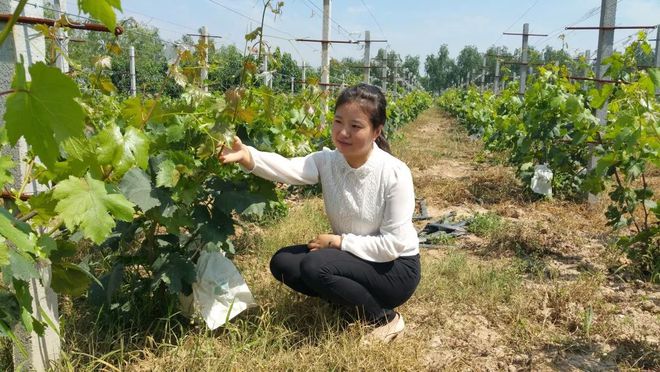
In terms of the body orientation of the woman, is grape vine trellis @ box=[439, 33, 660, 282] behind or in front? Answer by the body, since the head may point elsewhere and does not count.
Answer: behind

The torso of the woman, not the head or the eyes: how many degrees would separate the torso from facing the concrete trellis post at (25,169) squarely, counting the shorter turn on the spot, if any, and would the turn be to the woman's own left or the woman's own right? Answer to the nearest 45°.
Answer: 0° — they already face it

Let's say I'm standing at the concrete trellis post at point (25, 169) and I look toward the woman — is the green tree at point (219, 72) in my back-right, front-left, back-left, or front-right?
front-left

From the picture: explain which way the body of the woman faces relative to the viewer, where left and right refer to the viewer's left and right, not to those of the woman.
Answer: facing the viewer and to the left of the viewer

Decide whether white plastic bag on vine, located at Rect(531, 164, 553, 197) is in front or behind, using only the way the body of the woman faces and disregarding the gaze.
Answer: behind

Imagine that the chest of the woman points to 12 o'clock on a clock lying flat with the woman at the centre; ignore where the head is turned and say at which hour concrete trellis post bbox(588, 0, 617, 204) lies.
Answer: The concrete trellis post is roughly at 6 o'clock from the woman.

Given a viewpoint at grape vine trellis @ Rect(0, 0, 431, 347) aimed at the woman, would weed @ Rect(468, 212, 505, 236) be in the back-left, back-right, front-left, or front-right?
front-left

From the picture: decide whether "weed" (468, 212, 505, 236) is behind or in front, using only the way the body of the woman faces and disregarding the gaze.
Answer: behind

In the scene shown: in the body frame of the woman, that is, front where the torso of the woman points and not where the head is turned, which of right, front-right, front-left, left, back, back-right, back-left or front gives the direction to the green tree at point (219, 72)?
right

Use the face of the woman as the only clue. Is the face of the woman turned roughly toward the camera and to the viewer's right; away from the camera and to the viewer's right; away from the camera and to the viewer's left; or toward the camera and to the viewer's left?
toward the camera and to the viewer's left
